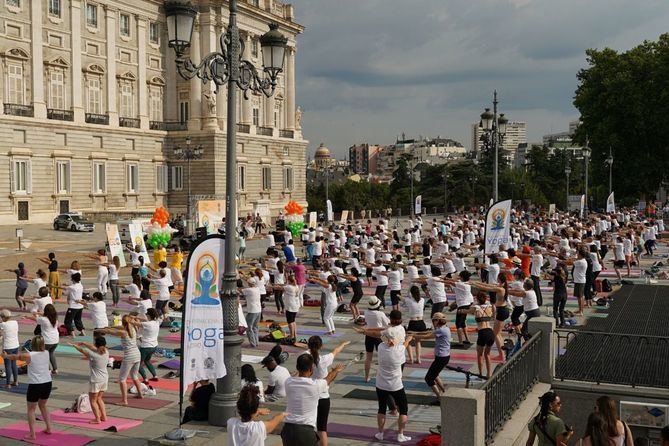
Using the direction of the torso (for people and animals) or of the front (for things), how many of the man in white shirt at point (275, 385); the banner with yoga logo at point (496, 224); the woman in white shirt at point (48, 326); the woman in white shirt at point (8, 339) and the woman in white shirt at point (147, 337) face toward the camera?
1

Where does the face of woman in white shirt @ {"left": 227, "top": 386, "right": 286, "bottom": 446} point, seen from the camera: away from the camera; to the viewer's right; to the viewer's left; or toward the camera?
away from the camera

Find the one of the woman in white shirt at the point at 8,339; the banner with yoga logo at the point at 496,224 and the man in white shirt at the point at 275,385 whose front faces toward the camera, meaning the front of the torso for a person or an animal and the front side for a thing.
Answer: the banner with yoga logo

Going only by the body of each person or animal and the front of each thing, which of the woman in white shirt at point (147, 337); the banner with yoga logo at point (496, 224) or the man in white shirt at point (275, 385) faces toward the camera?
the banner with yoga logo

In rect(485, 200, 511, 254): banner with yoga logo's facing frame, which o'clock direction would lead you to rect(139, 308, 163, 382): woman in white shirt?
The woman in white shirt is roughly at 1 o'clock from the banner with yoga logo.

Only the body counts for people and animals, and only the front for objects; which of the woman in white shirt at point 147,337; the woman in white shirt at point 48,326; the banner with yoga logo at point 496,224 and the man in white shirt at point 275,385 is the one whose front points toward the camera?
the banner with yoga logo

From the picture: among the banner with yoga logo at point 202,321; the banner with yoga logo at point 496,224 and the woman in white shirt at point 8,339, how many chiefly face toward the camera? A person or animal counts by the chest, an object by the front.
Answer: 2

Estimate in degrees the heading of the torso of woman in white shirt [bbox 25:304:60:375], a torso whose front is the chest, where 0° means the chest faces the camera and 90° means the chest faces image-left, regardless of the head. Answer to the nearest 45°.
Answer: approximately 135°

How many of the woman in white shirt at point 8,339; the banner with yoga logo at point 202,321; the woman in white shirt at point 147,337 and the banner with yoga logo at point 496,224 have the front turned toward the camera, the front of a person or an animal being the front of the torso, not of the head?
2

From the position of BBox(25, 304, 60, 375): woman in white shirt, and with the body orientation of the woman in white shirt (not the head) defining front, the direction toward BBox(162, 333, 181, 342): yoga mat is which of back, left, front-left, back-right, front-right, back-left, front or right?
right

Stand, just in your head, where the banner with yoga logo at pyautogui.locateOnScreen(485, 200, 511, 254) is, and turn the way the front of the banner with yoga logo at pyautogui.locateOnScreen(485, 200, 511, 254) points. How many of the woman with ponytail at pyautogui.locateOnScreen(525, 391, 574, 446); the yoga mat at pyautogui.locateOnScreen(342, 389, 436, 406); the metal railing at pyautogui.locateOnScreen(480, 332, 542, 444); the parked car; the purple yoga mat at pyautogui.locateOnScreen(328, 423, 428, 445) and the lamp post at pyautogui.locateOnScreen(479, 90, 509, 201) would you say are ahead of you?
4

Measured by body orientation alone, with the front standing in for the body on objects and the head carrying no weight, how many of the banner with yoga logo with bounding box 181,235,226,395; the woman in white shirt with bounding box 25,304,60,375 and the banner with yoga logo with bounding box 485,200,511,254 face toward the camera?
2

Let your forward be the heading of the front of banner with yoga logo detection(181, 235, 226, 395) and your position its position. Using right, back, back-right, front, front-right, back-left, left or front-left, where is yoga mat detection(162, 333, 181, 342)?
back

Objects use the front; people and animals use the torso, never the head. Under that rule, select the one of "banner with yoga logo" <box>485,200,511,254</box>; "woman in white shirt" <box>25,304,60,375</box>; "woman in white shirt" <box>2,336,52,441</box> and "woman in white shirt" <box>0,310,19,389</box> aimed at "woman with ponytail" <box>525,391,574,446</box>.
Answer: the banner with yoga logo

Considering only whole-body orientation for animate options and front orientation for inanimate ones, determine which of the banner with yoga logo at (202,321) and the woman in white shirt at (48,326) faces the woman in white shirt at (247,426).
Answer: the banner with yoga logo

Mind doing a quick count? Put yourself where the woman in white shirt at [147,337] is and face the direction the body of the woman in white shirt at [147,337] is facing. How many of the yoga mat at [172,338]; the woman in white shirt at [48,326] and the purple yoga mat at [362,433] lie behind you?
1

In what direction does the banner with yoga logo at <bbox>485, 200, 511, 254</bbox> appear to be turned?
toward the camera

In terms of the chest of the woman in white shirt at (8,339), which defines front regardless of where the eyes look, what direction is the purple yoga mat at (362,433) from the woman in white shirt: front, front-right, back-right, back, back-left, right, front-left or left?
back
